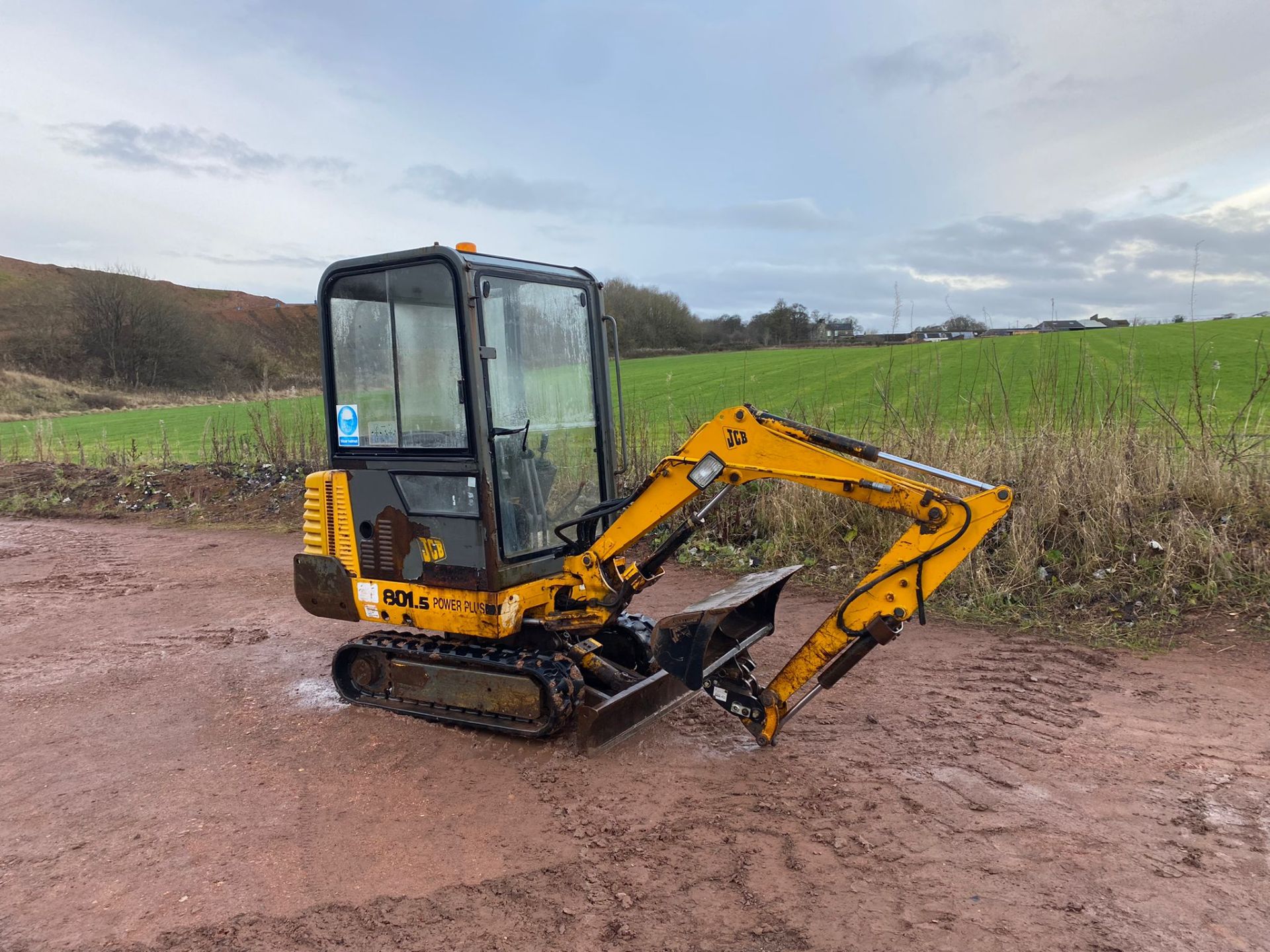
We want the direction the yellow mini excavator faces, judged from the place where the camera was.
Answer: facing the viewer and to the right of the viewer
